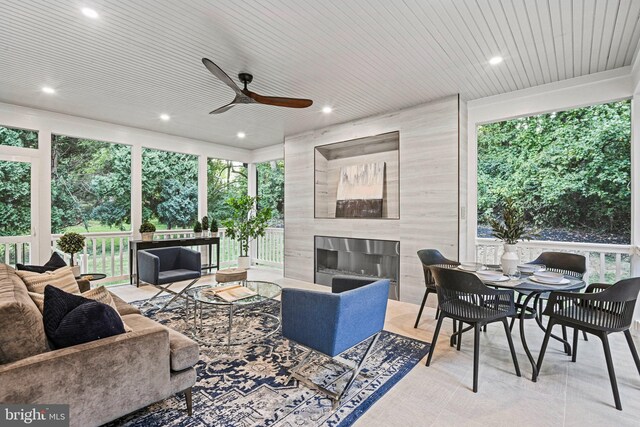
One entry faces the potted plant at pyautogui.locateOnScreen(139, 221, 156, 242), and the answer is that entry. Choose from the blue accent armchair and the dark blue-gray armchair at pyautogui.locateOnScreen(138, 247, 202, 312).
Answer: the blue accent armchair

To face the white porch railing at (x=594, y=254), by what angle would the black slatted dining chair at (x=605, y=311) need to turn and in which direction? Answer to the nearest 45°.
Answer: approximately 45° to its right

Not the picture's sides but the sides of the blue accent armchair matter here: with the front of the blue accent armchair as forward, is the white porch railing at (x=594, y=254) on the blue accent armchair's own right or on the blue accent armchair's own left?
on the blue accent armchair's own right

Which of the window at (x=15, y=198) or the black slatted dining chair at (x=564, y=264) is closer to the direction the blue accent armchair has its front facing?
the window

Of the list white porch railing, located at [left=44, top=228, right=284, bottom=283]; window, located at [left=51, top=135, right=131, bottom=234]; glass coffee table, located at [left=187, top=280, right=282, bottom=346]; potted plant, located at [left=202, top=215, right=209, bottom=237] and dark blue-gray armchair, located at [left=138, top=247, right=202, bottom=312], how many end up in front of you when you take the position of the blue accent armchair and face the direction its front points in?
5

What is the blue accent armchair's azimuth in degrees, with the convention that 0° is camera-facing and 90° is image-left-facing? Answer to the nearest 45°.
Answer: approximately 135°

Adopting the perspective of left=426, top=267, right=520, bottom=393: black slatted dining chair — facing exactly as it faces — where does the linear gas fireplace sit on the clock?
The linear gas fireplace is roughly at 9 o'clock from the black slatted dining chair.

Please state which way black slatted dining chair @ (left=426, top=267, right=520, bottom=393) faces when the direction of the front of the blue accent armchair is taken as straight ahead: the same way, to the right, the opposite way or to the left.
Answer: to the right

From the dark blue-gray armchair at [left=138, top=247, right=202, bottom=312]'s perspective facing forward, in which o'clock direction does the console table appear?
The console table is roughly at 7 o'clock from the dark blue-gray armchair.

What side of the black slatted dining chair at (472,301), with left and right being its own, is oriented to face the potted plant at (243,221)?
left

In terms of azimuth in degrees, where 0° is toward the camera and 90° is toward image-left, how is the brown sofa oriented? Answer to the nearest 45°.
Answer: approximately 225°
